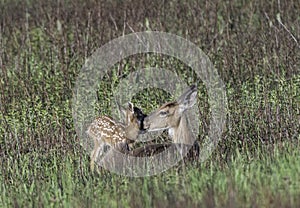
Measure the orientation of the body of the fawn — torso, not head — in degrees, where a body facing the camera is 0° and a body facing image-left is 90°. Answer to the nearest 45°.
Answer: approximately 270°

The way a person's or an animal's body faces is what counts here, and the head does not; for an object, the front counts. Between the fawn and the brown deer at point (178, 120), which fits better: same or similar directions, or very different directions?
very different directions

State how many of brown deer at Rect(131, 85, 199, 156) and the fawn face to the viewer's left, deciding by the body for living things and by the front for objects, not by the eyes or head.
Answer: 1

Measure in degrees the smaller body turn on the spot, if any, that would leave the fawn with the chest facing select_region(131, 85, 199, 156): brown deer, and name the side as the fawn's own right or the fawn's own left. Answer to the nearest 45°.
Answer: approximately 45° to the fawn's own right
